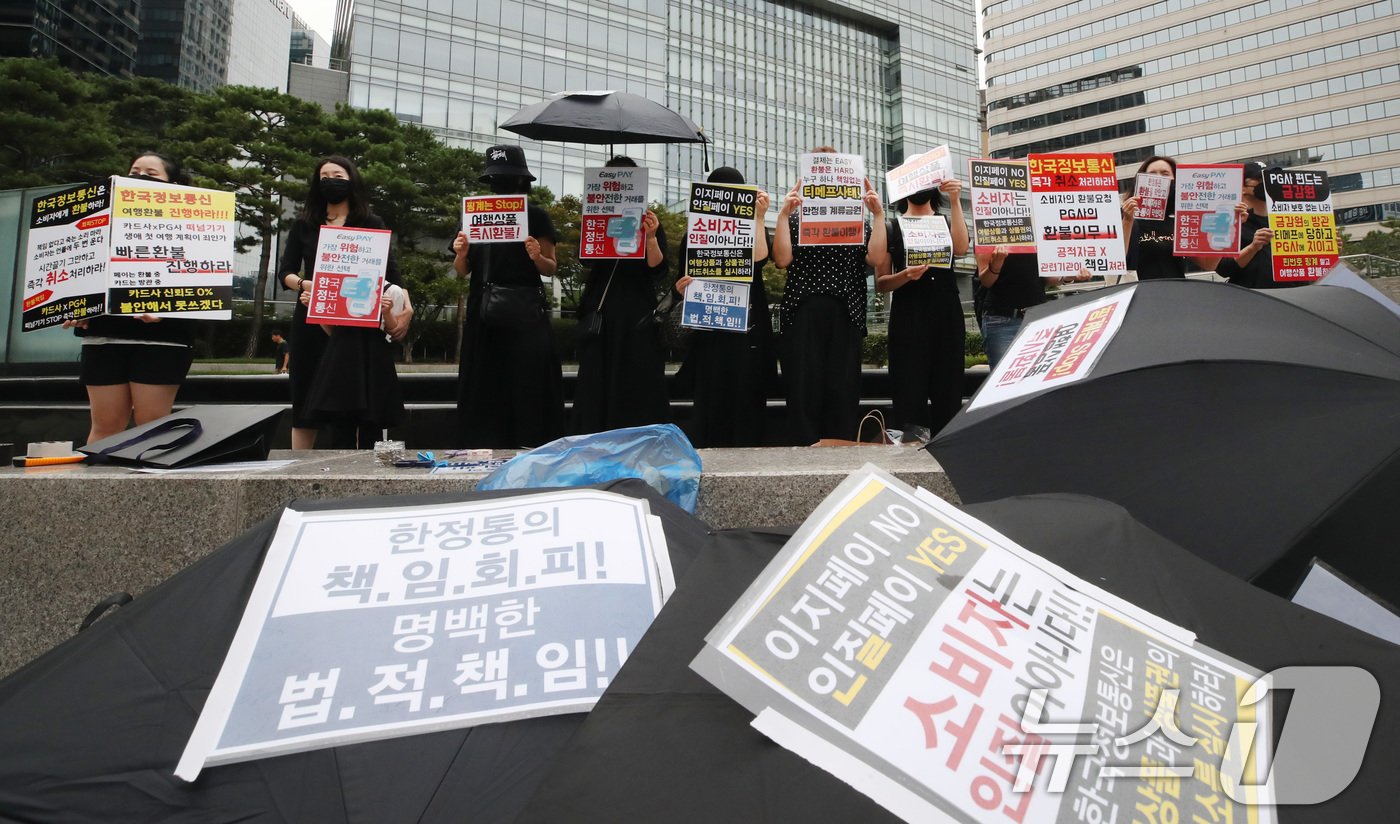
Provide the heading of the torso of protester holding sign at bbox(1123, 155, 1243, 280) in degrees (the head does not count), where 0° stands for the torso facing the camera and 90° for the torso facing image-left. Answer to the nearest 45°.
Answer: approximately 0°

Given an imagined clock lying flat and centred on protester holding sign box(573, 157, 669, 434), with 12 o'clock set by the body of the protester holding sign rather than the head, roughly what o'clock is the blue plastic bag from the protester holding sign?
The blue plastic bag is roughly at 12 o'clock from the protester holding sign.

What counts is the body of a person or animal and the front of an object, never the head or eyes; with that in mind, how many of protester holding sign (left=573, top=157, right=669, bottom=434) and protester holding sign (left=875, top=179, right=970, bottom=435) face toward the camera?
2

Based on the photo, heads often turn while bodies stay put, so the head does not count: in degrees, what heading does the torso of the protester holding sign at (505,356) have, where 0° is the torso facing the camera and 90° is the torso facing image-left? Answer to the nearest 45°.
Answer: approximately 0°

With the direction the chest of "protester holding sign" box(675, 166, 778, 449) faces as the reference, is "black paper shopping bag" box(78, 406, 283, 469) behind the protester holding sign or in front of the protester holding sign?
in front

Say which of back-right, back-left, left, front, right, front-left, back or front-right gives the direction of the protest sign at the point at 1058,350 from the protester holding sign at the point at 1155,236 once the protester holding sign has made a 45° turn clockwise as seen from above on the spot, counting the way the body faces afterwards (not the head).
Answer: front-left

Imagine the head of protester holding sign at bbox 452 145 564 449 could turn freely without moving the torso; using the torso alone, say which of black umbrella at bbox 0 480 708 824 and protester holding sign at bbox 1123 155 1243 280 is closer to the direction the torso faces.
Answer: the black umbrella

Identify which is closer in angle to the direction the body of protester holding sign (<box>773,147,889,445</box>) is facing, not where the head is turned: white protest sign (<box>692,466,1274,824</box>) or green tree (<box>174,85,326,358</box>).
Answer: the white protest sign
